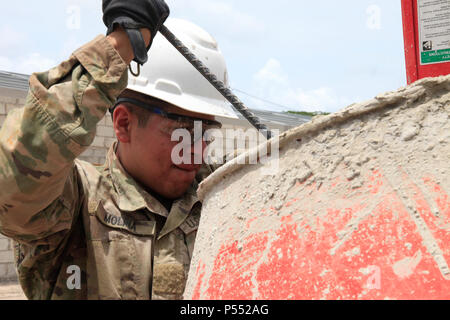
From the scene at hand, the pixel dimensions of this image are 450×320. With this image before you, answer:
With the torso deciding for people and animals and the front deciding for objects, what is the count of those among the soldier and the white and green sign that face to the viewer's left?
0

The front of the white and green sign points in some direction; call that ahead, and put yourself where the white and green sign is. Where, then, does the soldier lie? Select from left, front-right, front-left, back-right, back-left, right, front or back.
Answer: front-right

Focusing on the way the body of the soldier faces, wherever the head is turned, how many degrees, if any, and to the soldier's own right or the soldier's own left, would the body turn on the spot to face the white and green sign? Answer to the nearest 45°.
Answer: approximately 45° to the soldier's own left

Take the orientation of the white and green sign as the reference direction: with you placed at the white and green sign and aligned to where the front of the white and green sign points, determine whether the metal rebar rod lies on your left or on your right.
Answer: on your right

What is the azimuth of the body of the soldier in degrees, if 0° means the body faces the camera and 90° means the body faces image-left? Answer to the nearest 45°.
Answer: approximately 315°

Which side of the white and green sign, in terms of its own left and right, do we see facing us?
front

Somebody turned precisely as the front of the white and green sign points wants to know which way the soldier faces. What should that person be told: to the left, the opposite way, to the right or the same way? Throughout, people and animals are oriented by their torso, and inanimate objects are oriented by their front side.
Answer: to the left
